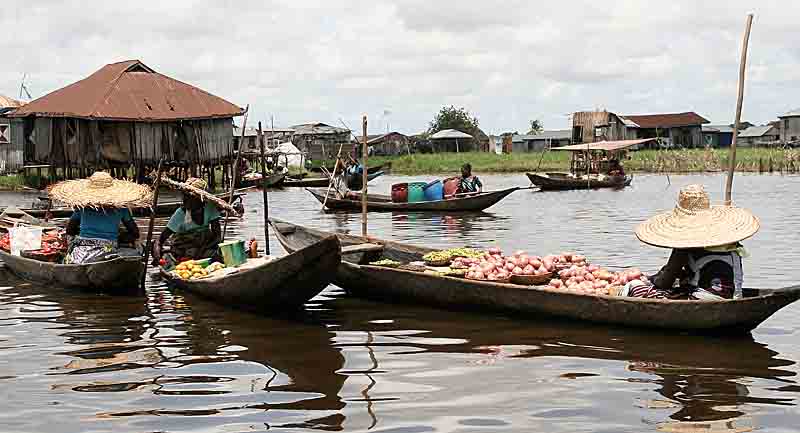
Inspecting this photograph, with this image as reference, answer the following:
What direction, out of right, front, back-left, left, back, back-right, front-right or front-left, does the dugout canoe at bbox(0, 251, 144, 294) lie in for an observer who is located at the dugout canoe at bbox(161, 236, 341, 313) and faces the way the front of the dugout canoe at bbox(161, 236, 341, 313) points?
back

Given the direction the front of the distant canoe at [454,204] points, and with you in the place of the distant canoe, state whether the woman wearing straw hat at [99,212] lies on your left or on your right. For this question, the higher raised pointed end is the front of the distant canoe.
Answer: on your right

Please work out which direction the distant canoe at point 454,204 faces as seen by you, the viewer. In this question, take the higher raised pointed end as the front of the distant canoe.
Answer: facing to the right of the viewer
